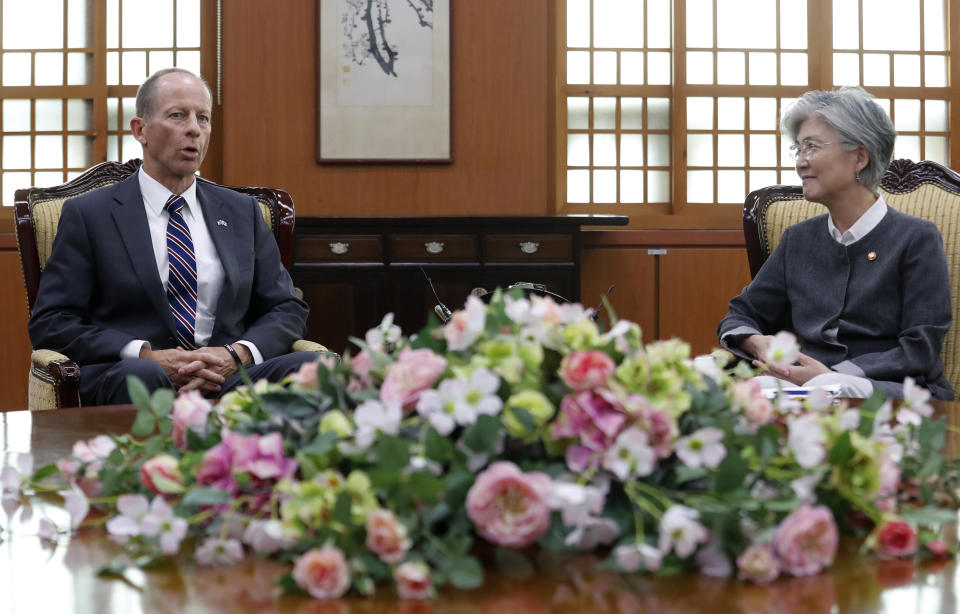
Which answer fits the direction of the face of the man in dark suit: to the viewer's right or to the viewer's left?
to the viewer's right

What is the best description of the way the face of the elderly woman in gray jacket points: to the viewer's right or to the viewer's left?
to the viewer's left

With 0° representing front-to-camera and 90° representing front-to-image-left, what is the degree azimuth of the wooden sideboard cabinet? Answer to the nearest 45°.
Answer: approximately 0°

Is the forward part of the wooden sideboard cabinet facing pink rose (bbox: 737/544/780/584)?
yes

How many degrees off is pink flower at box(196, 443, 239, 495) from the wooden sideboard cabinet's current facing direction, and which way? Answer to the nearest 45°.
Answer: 0° — it already faces it

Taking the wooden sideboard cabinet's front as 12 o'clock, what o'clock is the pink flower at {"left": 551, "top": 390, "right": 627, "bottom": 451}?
The pink flower is roughly at 12 o'clock from the wooden sideboard cabinet.

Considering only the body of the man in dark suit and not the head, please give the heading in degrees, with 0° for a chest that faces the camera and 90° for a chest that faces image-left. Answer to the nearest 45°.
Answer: approximately 315°

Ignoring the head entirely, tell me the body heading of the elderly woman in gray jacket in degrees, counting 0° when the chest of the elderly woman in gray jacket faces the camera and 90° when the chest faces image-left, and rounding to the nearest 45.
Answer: approximately 45°
